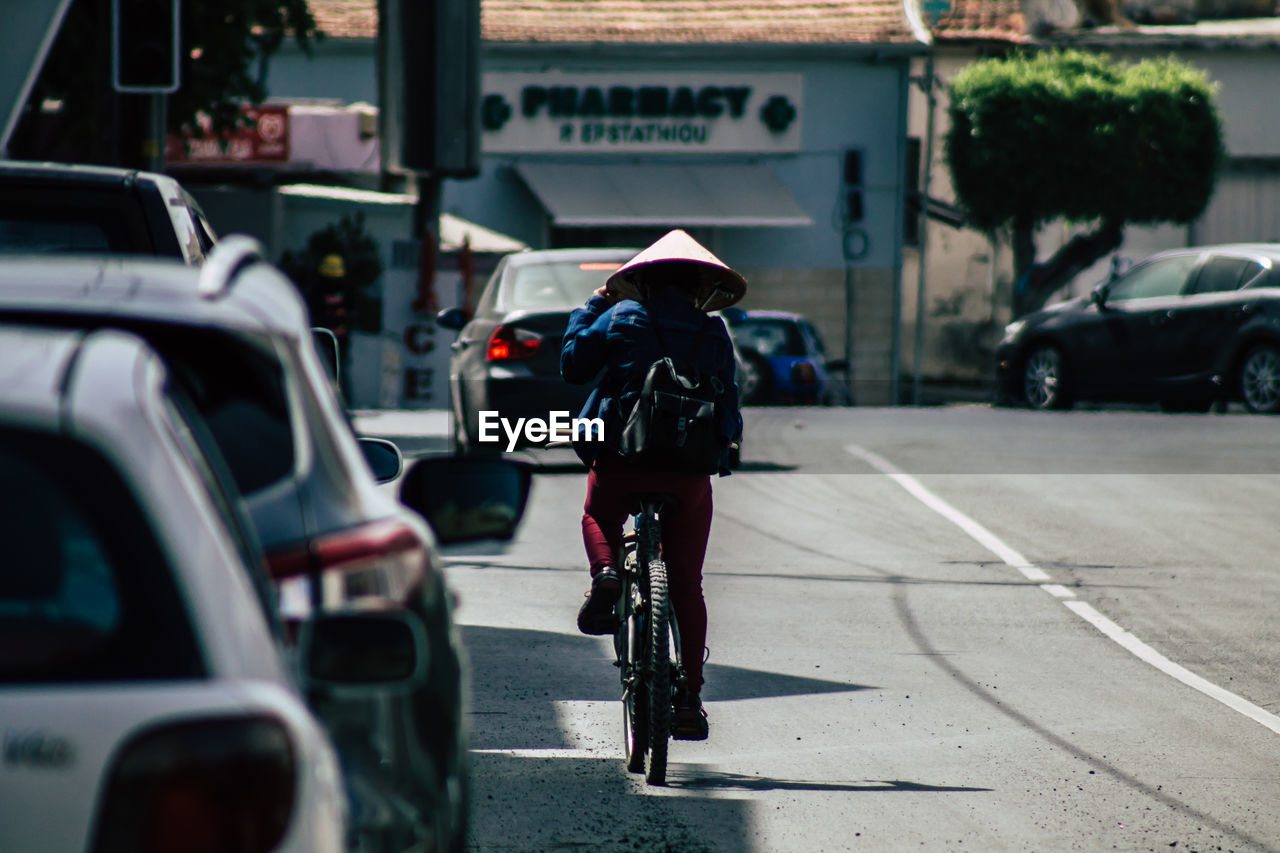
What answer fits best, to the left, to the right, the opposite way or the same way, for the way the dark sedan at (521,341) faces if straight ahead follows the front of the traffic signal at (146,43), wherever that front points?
the opposite way

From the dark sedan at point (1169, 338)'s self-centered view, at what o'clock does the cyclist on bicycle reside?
The cyclist on bicycle is roughly at 9 o'clock from the dark sedan.

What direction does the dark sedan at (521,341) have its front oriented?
away from the camera

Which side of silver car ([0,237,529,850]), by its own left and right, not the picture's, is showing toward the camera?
back

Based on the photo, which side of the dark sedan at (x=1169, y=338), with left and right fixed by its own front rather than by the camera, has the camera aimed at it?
left

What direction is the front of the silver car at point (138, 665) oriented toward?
away from the camera
